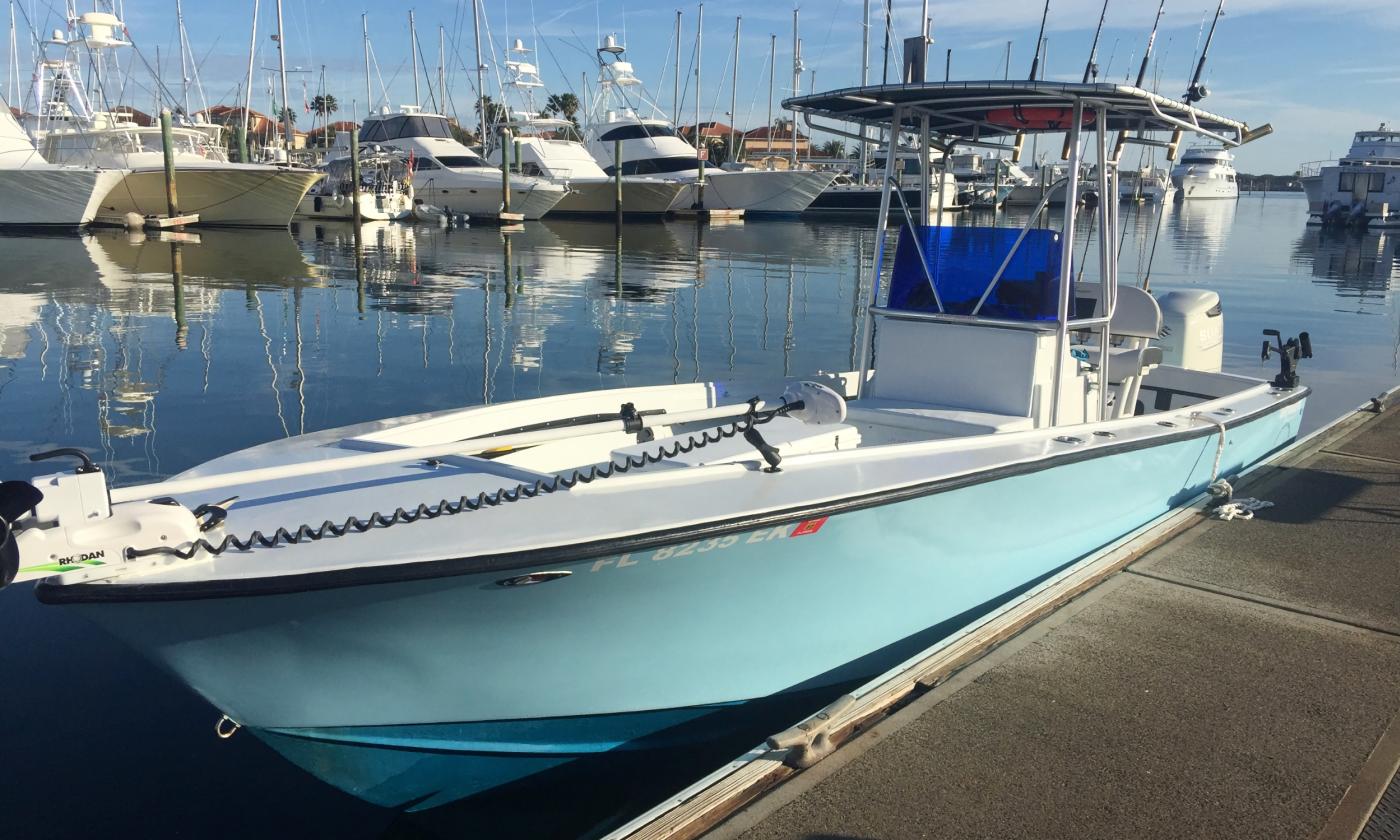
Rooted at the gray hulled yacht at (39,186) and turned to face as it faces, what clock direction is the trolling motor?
The trolling motor is roughly at 3 o'clock from the gray hulled yacht.

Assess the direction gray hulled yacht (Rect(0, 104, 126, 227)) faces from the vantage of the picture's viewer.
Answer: facing to the right of the viewer

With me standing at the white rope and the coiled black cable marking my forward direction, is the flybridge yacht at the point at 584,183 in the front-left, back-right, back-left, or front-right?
back-right

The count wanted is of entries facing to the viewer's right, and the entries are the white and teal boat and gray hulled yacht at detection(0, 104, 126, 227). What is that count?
1

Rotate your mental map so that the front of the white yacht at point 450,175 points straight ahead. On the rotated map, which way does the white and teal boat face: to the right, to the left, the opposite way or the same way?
to the right

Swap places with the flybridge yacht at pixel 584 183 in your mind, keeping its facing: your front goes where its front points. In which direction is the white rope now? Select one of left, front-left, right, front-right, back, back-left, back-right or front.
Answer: front-right

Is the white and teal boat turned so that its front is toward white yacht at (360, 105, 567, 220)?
no

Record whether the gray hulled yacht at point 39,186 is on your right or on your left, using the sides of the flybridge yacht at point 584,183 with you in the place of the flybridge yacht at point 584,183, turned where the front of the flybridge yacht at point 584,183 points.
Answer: on your right

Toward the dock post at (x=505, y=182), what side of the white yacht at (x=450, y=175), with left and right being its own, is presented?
front

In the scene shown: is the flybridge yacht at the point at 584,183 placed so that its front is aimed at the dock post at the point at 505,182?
no

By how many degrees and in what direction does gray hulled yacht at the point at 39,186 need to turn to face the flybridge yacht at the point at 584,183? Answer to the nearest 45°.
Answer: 0° — it already faces it

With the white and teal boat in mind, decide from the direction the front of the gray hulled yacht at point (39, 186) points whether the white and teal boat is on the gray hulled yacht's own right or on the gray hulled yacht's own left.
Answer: on the gray hulled yacht's own right

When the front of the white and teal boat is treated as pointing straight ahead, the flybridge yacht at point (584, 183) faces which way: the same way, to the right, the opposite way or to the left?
to the left

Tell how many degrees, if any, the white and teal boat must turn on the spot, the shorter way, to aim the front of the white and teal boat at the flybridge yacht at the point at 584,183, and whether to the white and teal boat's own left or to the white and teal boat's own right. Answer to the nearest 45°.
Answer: approximately 135° to the white and teal boat's own right
